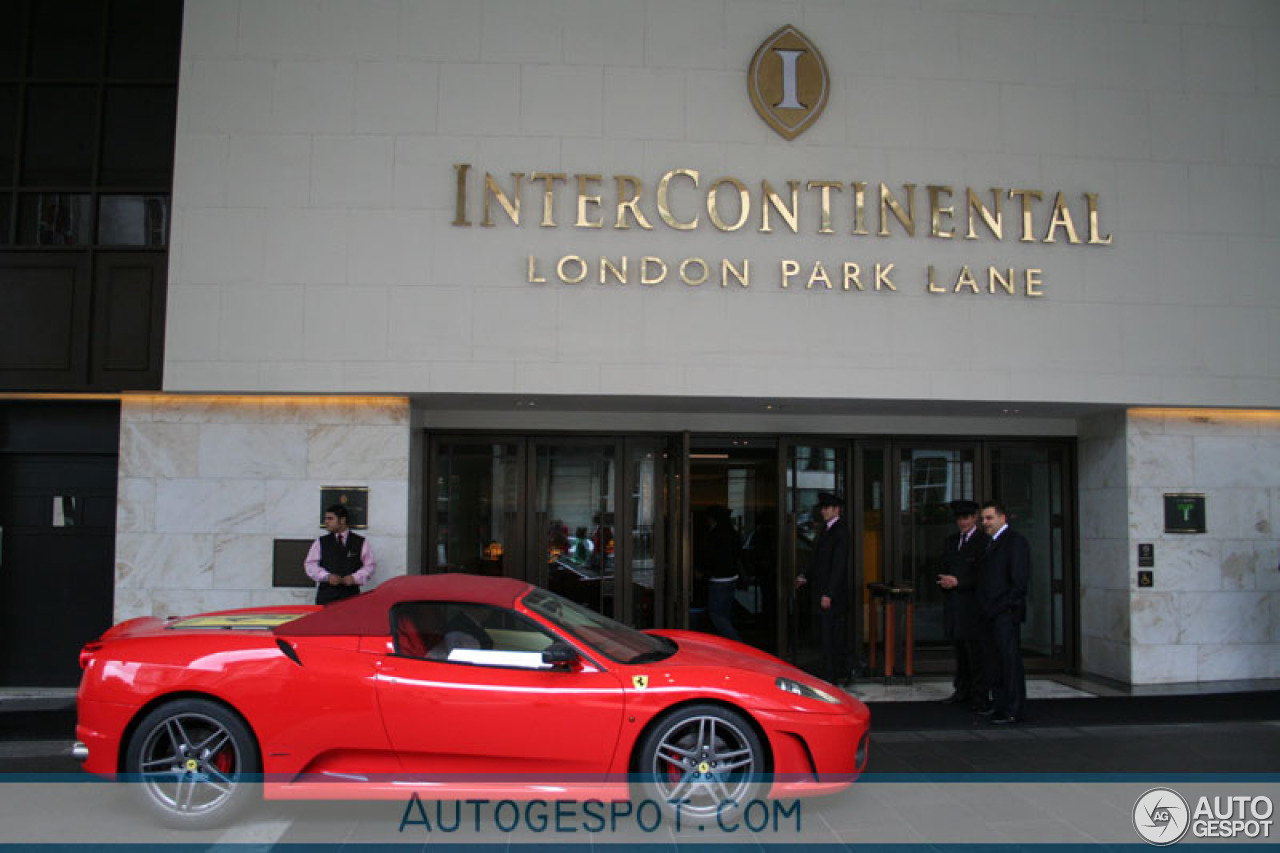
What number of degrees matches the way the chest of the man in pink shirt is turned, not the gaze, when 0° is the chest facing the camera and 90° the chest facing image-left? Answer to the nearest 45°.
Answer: approximately 0°

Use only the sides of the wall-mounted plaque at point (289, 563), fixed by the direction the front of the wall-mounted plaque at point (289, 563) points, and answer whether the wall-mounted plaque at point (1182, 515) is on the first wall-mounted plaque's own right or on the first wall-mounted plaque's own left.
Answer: on the first wall-mounted plaque's own left

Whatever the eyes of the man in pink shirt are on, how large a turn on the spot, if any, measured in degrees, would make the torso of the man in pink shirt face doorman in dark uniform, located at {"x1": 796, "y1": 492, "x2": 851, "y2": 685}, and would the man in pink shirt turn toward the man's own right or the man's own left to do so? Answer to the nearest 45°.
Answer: approximately 90° to the man's own left

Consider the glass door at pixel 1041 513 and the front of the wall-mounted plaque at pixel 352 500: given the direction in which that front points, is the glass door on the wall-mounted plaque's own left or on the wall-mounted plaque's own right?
on the wall-mounted plaque's own left

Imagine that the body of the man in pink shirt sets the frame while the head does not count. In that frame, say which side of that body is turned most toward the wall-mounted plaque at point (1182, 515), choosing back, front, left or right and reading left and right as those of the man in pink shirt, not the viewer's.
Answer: left

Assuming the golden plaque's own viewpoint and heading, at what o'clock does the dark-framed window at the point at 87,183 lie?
The dark-framed window is roughly at 3 o'clock from the golden plaque.
